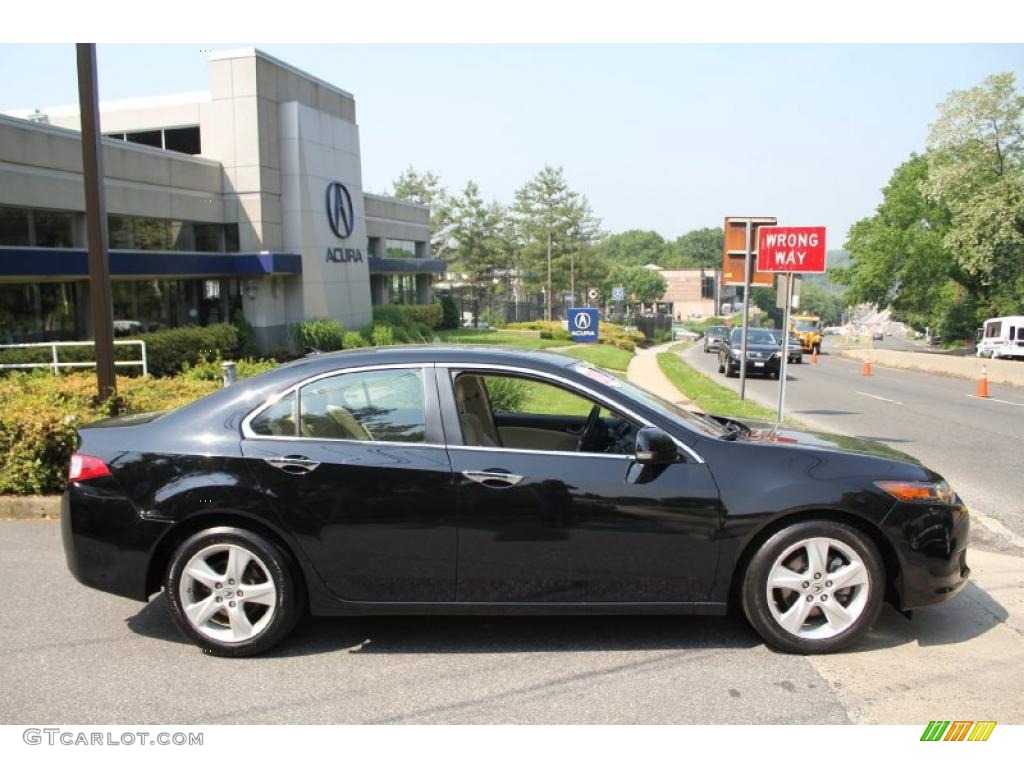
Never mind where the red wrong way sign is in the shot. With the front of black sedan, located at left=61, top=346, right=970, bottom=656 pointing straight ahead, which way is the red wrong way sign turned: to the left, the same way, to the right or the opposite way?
to the right

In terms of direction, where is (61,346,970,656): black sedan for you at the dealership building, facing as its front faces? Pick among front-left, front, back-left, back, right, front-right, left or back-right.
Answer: front-right

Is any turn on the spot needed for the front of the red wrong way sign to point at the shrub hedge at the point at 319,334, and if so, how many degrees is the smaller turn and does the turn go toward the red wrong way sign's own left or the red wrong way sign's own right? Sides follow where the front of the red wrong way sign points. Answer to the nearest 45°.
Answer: approximately 135° to the red wrong way sign's own right

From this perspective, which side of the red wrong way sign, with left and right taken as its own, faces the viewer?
front

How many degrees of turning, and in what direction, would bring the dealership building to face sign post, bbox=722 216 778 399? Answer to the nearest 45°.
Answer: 0° — it already faces it

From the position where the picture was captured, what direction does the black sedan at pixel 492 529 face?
facing to the right of the viewer

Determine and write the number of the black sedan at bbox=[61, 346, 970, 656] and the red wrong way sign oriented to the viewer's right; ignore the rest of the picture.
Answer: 1

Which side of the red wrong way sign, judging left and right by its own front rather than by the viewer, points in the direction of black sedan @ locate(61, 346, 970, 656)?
front

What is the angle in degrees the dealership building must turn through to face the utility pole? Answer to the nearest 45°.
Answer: approximately 45° to its right

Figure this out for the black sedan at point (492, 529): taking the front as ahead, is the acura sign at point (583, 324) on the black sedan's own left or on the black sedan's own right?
on the black sedan's own left

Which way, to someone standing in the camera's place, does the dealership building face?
facing the viewer and to the right of the viewer
